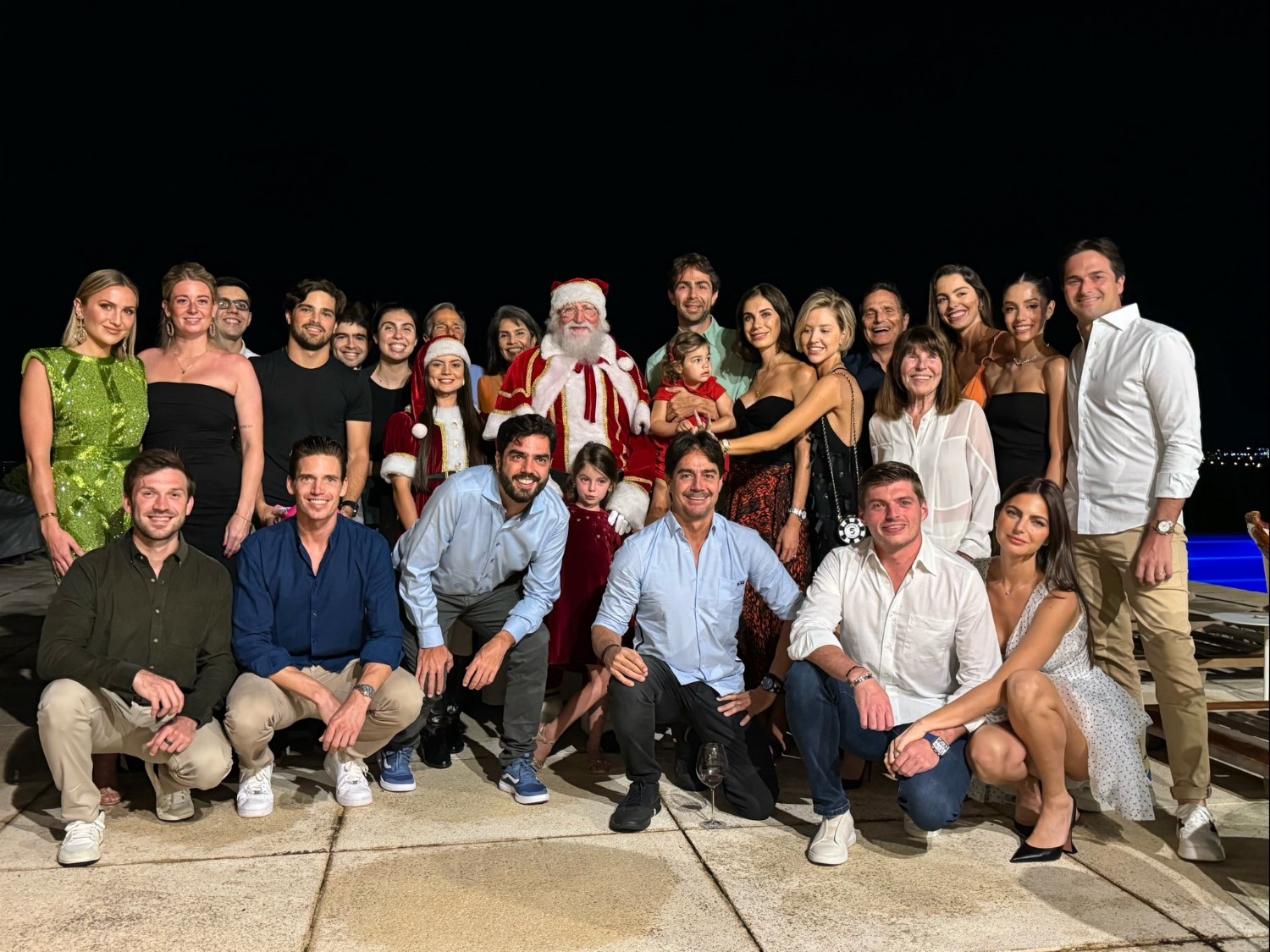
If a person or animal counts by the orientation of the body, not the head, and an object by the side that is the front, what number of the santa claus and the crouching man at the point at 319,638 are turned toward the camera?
2

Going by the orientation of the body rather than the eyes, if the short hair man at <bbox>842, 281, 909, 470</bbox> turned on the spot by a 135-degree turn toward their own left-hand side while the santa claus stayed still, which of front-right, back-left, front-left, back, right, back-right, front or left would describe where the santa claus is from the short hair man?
back-left

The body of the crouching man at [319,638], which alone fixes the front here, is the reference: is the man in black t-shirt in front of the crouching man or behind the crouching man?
behind

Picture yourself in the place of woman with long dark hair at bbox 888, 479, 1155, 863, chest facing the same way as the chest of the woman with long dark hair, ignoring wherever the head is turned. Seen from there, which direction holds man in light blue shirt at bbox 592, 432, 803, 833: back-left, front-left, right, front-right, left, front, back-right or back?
front-right

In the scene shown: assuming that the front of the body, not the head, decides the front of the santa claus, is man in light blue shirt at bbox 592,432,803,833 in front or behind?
in front

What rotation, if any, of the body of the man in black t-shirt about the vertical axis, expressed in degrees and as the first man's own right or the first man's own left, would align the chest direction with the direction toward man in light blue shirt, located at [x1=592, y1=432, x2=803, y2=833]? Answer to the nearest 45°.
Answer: approximately 45° to the first man's own left

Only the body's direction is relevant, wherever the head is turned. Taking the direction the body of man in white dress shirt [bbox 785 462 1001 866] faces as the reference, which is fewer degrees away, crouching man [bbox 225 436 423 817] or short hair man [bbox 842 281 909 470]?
the crouching man

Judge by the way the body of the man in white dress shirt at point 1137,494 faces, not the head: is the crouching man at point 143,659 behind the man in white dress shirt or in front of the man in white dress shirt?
in front
